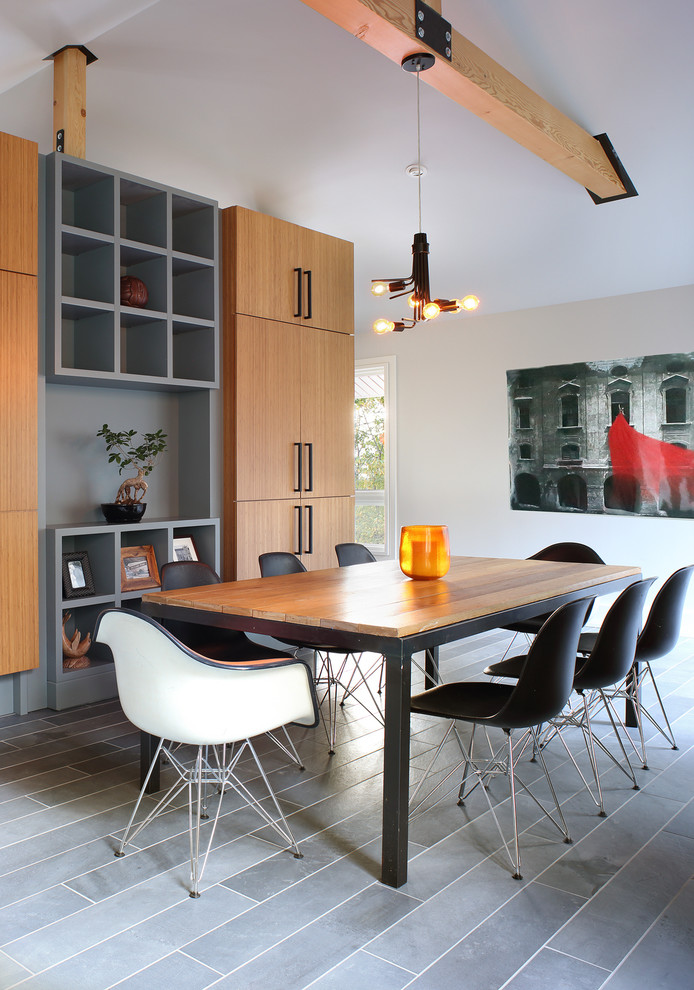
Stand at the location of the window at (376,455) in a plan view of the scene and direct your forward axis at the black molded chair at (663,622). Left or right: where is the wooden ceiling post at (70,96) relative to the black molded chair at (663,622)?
right

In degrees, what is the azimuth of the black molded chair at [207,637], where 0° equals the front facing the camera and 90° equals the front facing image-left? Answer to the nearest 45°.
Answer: approximately 315°

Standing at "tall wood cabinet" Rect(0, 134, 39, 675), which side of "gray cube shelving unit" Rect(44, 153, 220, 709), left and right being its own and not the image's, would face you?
right

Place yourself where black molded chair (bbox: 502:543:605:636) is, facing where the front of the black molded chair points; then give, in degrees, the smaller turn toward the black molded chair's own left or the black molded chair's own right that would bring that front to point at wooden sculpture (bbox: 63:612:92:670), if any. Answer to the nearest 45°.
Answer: approximately 45° to the black molded chair's own right

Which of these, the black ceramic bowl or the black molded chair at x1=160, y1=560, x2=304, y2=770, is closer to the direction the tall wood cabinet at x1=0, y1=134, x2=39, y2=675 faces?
the black molded chair
